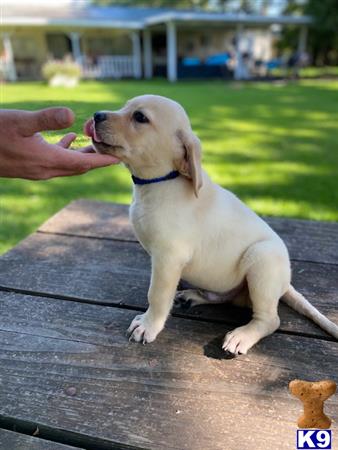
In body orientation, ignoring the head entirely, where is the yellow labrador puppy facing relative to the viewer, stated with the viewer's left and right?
facing to the left of the viewer

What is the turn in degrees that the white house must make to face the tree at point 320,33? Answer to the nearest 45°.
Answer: approximately 90° to its left

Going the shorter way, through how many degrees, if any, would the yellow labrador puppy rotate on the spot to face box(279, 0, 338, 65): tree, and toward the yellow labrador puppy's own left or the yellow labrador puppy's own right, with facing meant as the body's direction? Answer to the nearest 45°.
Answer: approximately 90° to the yellow labrador puppy's own right

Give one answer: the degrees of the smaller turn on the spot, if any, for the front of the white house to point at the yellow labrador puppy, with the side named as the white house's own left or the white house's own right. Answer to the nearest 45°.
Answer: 0° — it already faces it

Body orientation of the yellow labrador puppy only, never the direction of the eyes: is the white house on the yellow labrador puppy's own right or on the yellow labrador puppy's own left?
on the yellow labrador puppy's own right

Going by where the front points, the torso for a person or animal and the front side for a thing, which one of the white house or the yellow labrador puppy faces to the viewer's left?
the yellow labrador puppy

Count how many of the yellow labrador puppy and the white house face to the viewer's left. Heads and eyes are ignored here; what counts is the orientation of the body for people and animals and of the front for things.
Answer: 1

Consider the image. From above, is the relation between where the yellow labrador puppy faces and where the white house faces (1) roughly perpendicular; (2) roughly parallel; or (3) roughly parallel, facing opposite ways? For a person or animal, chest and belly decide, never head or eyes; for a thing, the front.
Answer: roughly perpendicular

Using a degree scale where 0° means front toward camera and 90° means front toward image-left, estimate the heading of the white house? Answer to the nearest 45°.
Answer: approximately 0°

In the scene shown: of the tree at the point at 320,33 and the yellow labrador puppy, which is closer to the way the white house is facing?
the yellow labrador puppy
